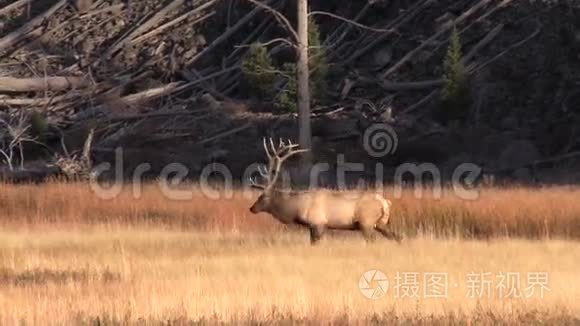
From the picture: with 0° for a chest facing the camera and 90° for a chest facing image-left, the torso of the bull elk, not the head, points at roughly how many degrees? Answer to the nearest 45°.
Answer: approximately 90°

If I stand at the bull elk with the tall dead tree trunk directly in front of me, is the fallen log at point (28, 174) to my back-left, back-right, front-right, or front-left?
front-left

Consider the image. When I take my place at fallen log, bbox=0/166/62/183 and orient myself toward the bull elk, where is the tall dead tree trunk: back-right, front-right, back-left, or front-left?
front-left
